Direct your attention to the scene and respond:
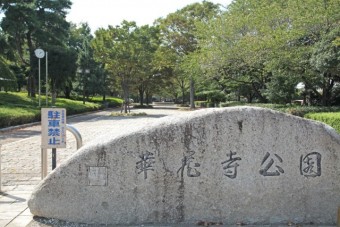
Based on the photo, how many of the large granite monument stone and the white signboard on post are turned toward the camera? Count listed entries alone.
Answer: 2

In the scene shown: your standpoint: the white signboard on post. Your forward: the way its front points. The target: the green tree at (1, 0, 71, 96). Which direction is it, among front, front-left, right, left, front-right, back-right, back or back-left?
back

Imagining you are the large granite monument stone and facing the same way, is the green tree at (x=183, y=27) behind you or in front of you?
behind

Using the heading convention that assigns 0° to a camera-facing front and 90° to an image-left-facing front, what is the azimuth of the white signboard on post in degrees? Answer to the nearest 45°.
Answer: approximately 0°

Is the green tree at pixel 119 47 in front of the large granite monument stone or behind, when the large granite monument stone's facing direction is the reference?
behind

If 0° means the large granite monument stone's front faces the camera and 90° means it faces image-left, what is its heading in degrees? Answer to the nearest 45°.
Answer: approximately 0°

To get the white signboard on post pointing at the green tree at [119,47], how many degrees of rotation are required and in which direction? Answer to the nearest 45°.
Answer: approximately 180°
